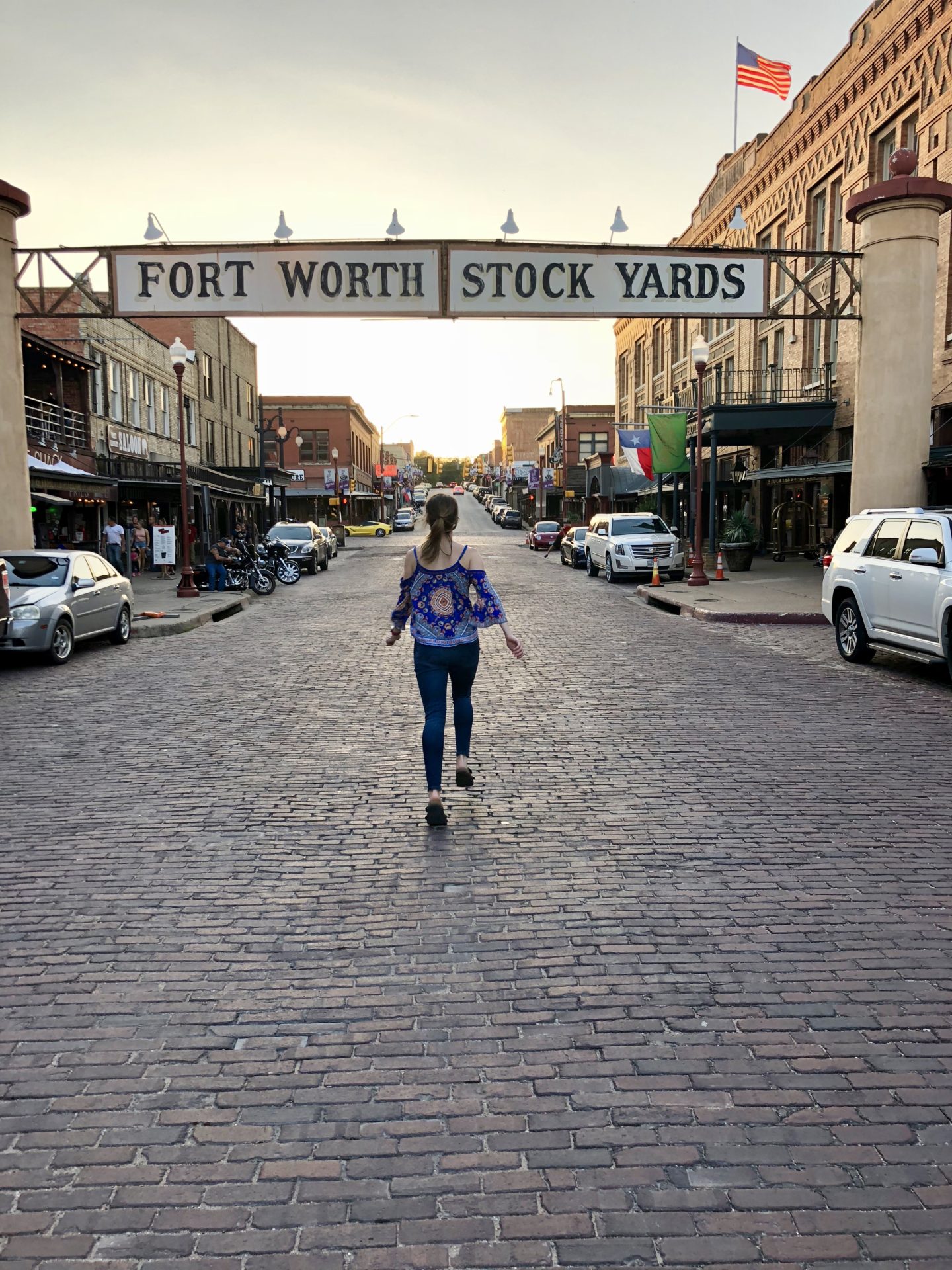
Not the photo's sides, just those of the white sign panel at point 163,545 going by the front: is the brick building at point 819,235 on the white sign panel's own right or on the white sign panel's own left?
on the white sign panel's own left

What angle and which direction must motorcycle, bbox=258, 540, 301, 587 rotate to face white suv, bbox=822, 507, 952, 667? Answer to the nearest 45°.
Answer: approximately 45° to its right

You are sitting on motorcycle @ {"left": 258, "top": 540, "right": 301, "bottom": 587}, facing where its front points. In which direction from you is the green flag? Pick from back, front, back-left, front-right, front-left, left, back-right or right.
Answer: front-left

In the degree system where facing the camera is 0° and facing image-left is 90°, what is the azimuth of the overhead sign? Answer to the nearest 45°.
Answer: approximately 0°

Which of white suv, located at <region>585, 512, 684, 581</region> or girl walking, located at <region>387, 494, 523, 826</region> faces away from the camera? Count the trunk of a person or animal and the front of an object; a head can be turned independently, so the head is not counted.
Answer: the girl walking

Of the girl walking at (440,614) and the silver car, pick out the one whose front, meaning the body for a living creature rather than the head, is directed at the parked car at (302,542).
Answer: the girl walking

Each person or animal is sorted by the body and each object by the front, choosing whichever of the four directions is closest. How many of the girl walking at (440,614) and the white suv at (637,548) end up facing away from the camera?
1

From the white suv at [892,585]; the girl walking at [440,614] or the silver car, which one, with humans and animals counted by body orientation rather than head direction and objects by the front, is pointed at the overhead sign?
the girl walking

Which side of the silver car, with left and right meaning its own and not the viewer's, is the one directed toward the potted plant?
back

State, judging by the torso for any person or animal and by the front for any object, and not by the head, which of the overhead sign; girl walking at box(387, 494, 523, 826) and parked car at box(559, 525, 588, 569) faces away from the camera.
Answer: the girl walking

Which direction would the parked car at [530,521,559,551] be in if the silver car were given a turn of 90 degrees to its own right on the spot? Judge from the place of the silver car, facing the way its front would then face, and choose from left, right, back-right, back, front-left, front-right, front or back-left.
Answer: right

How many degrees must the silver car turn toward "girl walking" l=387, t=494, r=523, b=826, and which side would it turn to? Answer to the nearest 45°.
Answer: approximately 45° to its left

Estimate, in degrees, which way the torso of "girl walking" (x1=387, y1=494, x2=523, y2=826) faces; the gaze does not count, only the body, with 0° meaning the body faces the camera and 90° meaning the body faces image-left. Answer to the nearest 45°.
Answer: approximately 180°
